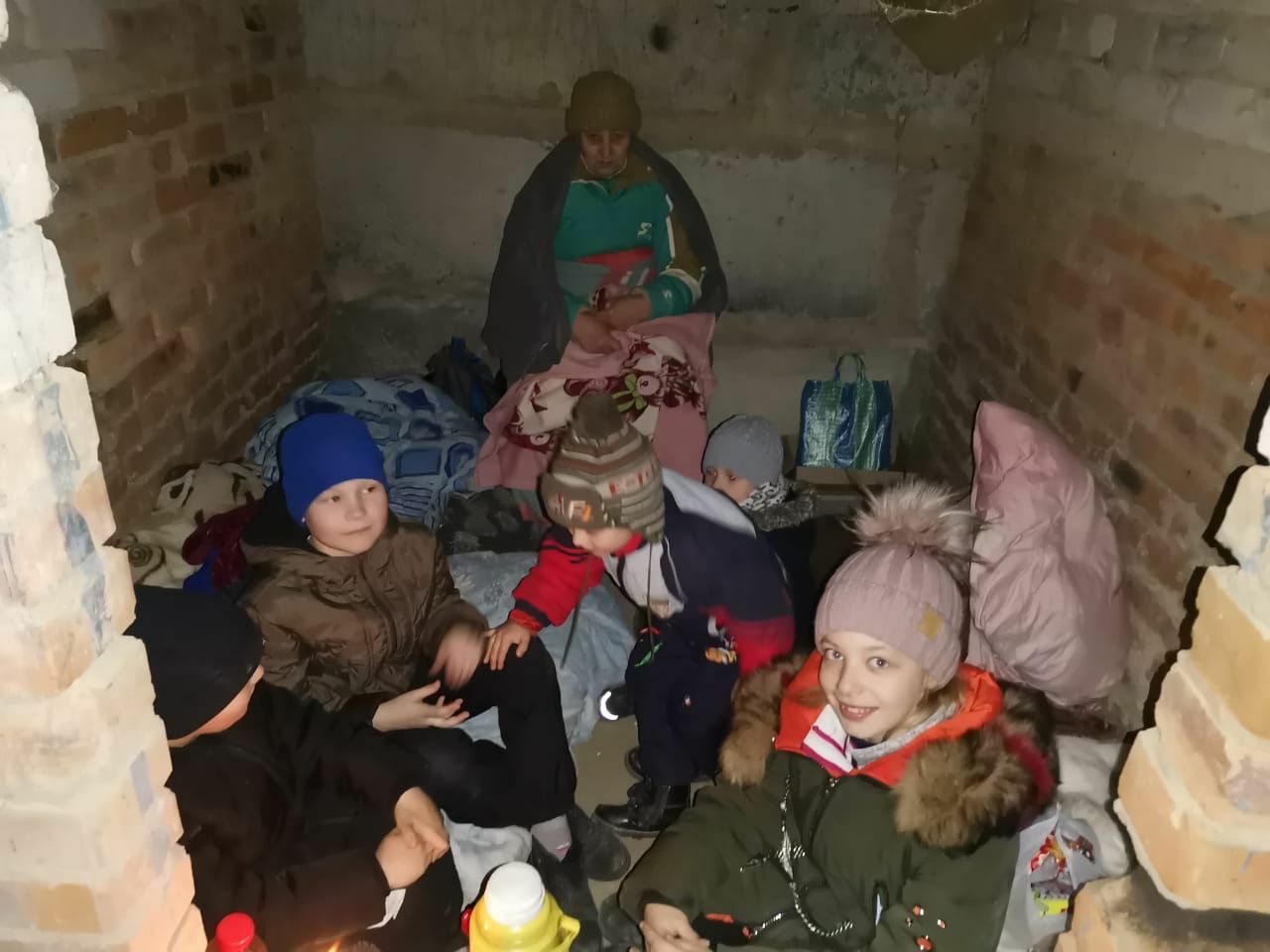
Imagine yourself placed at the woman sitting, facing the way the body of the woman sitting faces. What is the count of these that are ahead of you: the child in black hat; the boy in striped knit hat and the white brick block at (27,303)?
3

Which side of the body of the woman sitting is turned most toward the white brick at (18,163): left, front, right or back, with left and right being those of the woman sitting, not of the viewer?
front

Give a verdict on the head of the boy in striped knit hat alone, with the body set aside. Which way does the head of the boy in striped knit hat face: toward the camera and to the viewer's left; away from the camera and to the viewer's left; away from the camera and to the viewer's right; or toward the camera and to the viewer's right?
toward the camera and to the viewer's left

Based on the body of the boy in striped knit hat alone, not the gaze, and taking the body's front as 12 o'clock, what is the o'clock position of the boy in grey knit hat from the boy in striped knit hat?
The boy in grey knit hat is roughly at 5 o'clock from the boy in striped knit hat.

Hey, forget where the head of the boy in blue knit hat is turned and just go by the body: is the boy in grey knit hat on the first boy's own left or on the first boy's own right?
on the first boy's own left

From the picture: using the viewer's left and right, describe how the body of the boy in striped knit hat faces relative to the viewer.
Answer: facing the viewer and to the left of the viewer

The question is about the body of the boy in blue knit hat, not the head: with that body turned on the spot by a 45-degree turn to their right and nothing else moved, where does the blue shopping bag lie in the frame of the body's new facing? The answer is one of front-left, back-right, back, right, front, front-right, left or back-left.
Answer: back-left

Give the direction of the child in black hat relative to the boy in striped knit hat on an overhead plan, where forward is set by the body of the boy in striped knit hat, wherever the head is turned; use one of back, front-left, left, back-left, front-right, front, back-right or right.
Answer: front

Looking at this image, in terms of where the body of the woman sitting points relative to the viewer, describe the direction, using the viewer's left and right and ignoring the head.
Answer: facing the viewer

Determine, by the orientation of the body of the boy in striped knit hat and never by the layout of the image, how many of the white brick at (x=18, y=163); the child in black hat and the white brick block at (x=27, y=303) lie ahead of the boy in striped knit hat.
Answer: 3

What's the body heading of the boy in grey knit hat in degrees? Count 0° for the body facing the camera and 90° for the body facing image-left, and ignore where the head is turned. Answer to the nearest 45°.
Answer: approximately 45°

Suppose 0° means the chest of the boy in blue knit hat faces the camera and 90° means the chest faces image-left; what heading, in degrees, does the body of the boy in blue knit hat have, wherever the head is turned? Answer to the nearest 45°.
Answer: approximately 315°

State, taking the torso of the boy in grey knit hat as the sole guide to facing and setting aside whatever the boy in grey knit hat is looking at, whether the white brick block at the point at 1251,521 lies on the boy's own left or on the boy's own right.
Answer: on the boy's own left

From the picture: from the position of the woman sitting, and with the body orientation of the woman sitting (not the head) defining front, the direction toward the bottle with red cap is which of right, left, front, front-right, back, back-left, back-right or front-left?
front

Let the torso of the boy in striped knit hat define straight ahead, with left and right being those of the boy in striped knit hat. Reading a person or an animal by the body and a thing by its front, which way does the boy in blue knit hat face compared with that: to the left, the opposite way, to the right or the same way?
to the left
